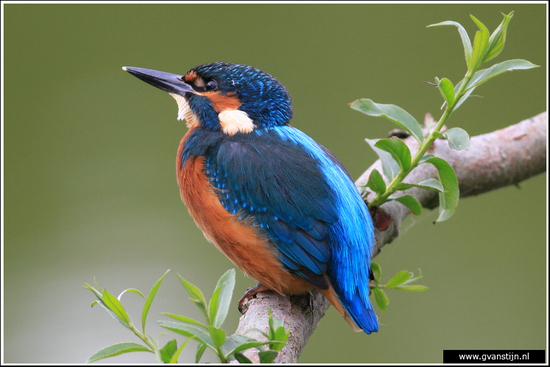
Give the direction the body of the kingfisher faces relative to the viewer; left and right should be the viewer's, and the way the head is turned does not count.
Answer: facing to the left of the viewer

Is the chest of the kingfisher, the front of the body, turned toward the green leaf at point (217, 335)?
no

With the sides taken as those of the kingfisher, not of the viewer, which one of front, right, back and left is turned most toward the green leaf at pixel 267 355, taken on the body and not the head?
left

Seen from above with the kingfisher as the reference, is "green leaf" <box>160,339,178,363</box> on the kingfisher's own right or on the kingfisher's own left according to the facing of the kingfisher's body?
on the kingfisher's own left

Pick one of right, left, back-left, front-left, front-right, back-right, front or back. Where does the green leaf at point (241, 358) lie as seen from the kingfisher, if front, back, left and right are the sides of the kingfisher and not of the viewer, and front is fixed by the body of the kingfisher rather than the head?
left

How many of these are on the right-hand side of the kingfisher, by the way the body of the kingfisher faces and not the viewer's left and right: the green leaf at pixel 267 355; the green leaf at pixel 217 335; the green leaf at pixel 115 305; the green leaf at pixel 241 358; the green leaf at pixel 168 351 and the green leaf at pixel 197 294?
0
